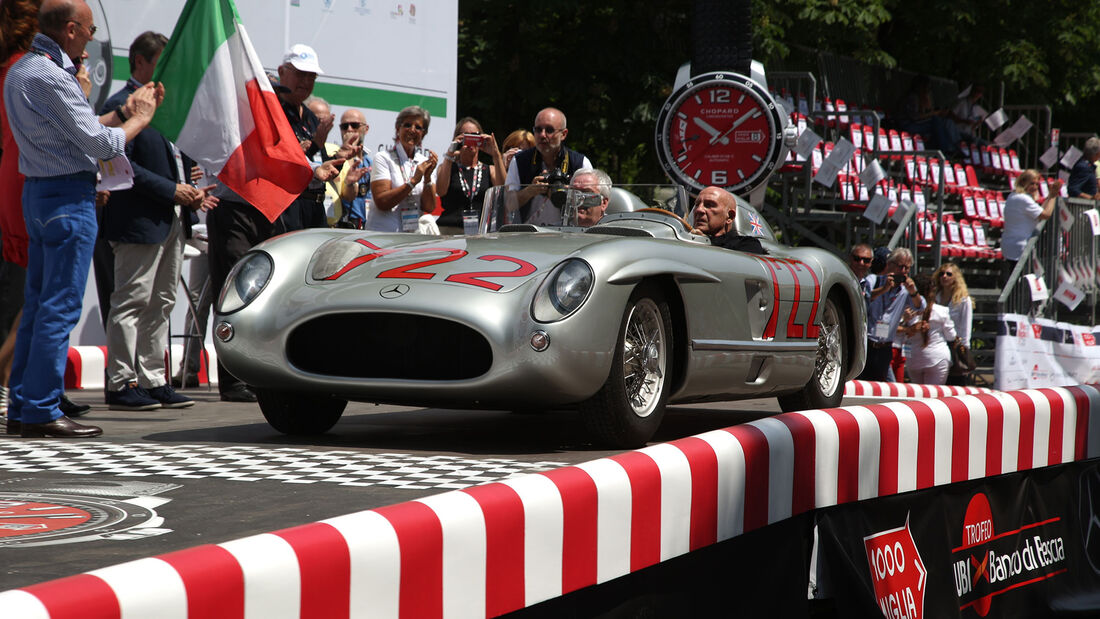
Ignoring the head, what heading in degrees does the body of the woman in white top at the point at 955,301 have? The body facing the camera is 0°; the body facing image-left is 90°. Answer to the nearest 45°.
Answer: approximately 45°

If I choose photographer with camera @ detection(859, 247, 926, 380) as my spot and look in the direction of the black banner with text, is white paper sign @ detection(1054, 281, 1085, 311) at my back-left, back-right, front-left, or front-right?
back-left

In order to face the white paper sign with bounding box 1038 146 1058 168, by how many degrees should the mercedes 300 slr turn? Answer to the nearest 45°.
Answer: approximately 180°

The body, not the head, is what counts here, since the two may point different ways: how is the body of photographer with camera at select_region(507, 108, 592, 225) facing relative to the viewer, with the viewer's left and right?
facing the viewer

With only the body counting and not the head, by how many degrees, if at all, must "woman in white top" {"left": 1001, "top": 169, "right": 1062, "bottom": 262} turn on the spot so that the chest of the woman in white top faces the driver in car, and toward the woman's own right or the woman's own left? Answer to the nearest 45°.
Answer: approximately 90° to the woman's own right

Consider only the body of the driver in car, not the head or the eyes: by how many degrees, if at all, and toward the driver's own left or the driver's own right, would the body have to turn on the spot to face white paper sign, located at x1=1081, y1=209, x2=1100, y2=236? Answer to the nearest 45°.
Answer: approximately 180°

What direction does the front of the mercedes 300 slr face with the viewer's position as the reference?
facing the viewer and to the left of the viewer
